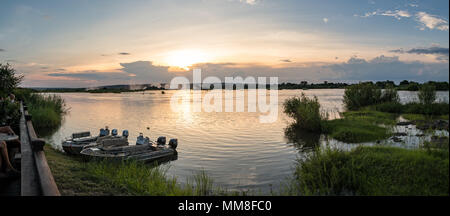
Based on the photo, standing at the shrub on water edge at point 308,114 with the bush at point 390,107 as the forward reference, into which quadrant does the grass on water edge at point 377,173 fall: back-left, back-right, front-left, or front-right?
back-right

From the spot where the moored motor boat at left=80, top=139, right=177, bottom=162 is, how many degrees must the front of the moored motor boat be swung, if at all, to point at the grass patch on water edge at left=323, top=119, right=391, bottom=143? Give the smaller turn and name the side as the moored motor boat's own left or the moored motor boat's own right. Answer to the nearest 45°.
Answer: approximately 180°

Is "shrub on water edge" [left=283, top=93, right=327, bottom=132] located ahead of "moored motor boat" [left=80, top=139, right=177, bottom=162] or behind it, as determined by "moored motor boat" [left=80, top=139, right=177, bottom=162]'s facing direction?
behind

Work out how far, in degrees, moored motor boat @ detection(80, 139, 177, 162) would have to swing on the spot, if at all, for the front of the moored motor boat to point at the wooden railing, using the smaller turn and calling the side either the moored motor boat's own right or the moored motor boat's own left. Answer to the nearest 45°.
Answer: approximately 90° to the moored motor boat's own left

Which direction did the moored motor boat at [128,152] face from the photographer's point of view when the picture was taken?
facing to the left of the viewer

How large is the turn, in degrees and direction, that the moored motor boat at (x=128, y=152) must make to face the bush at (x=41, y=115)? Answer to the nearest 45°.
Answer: approximately 45° to its right

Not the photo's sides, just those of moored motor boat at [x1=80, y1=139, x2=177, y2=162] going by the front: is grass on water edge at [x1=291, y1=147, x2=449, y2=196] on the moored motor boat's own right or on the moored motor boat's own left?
on the moored motor boat's own left

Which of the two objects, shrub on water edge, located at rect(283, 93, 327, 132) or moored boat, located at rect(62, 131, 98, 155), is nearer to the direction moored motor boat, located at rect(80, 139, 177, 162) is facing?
the moored boat

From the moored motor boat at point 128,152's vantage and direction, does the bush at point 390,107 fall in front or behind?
behind

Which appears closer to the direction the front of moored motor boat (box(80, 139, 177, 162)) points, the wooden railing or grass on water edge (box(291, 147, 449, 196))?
the wooden railing
